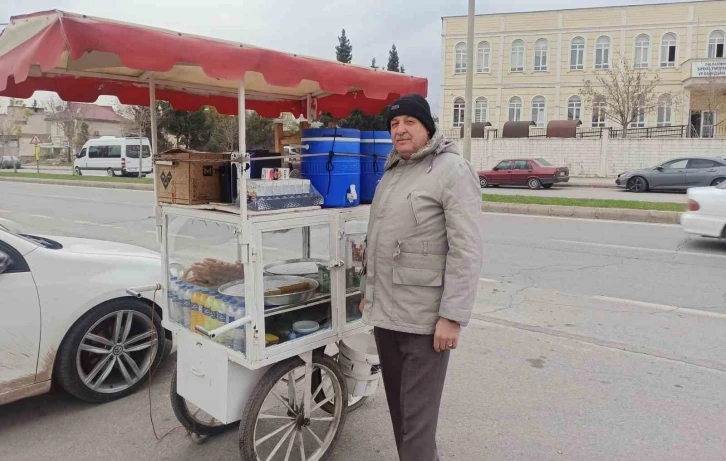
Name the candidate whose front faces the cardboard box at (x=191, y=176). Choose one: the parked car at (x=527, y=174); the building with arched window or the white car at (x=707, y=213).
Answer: the building with arched window

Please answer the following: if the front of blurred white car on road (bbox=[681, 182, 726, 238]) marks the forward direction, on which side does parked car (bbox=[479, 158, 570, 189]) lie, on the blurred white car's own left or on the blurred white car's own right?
on the blurred white car's own left

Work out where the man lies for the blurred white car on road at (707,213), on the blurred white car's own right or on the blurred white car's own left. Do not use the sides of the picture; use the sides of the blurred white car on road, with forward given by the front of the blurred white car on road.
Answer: on the blurred white car's own right

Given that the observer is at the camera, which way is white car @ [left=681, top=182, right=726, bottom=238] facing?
facing to the right of the viewer

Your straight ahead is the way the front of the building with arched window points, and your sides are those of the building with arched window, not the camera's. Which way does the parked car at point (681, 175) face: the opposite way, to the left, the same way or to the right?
to the right

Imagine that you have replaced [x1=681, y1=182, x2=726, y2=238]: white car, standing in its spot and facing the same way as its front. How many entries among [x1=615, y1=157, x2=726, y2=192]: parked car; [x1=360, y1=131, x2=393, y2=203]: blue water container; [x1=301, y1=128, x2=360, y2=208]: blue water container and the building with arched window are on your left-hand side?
2

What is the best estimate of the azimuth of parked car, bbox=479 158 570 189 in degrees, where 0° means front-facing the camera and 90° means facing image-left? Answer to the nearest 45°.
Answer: approximately 135°

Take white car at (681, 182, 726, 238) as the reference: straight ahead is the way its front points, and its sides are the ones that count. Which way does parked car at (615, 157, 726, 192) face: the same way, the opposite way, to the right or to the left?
the opposite way

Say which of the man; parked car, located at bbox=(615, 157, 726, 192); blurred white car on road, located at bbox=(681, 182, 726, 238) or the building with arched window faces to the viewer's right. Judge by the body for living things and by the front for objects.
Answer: the blurred white car on road

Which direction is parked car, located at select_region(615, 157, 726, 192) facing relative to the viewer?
to the viewer's left

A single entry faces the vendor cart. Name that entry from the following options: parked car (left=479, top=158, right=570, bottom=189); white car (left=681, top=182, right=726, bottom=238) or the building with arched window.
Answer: the building with arched window

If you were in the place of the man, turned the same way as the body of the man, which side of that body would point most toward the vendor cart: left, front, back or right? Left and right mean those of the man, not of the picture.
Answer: right

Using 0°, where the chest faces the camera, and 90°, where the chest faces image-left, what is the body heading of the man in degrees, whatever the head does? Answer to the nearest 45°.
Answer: approximately 45°
